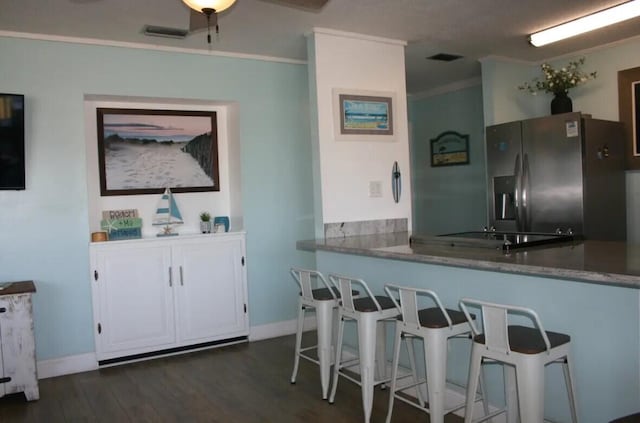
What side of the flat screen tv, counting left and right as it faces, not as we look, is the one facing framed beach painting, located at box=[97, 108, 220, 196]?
left

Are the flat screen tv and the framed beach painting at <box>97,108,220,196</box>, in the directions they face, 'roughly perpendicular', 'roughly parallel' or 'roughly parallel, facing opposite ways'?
roughly parallel

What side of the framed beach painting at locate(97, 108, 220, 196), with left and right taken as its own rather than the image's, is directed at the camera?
front

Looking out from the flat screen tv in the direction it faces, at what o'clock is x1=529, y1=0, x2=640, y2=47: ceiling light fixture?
The ceiling light fixture is roughly at 10 o'clock from the flat screen tv.

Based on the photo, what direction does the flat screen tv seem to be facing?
toward the camera

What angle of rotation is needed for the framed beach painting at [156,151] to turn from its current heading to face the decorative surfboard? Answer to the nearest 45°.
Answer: approximately 45° to its left

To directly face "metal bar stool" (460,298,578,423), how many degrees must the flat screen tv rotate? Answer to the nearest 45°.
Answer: approximately 45° to its left

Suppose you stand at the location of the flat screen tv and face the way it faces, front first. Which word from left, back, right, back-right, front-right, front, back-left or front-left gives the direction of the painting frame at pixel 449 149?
left

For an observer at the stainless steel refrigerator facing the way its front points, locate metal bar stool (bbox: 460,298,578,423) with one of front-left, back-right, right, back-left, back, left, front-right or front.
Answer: front-left

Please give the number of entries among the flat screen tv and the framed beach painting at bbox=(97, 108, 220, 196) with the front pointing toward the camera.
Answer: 2

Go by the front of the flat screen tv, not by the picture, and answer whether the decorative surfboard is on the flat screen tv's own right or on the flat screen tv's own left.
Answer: on the flat screen tv's own left

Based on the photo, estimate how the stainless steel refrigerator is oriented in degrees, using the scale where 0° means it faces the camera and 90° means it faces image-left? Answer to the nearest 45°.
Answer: approximately 45°

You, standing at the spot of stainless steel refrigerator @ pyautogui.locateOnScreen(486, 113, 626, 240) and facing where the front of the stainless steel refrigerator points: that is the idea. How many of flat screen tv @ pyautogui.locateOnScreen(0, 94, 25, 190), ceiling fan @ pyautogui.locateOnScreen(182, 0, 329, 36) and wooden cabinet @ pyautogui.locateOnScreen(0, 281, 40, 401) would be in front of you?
3

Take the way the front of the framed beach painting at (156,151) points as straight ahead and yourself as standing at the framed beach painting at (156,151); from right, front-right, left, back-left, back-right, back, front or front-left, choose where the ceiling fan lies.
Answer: front

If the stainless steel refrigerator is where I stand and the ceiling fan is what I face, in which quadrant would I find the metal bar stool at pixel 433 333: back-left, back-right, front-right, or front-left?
front-left

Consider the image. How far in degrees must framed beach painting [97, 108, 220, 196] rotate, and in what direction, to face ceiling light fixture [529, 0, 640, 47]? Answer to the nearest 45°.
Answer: approximately 45° to its left
